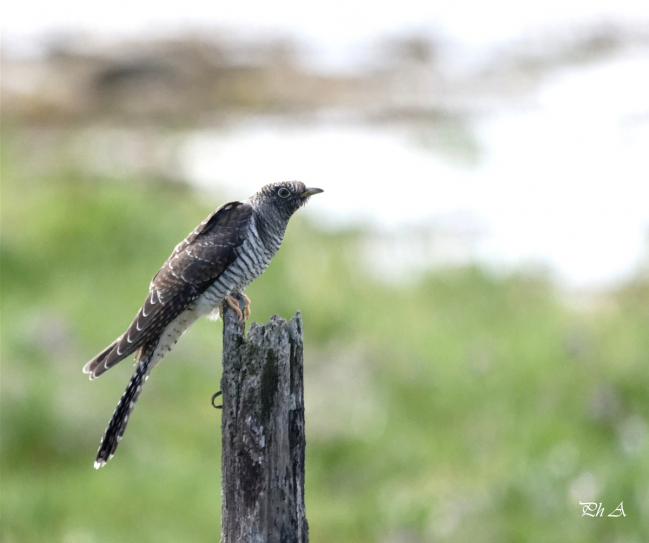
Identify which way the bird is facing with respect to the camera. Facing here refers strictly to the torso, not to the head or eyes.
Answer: to the viewer's right
